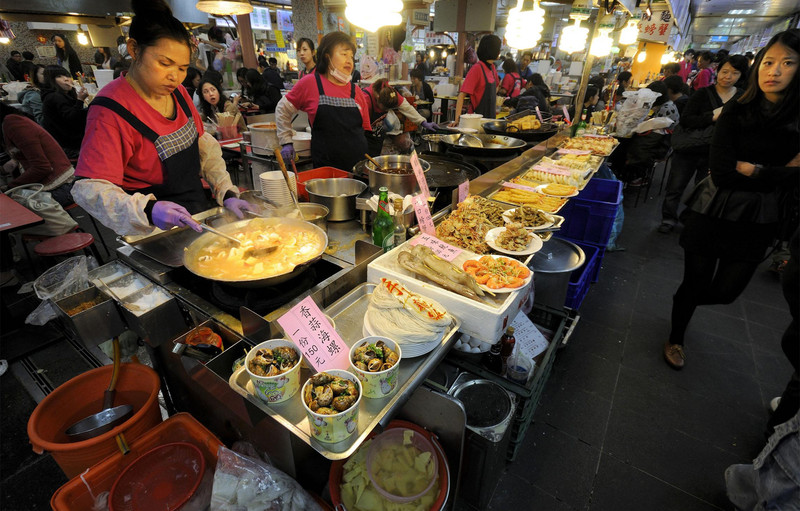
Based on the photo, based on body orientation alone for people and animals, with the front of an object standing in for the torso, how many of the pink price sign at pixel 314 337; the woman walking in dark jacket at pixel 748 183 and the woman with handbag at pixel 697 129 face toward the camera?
3

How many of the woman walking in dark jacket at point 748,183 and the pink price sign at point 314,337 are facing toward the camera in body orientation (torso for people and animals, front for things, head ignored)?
2

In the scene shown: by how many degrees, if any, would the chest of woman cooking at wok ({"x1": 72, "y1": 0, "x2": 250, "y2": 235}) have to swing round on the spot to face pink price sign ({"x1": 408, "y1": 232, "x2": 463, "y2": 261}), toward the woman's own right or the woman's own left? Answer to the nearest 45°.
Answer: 0° — they already face it

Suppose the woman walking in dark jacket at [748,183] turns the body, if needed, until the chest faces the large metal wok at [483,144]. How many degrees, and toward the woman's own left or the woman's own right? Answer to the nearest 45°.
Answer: approximately 90° to the woman's own right

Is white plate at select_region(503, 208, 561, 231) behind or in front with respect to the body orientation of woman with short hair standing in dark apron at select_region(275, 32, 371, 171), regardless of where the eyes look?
in front

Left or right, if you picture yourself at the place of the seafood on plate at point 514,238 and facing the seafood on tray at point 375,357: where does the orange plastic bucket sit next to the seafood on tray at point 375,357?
right

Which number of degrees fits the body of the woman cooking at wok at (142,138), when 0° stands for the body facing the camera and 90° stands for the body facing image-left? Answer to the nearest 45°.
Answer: approximately 315°

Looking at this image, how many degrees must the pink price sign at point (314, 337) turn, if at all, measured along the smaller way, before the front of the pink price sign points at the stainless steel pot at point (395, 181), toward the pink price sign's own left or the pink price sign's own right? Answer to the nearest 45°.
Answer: approximately 135° to the pink price sign's own left
